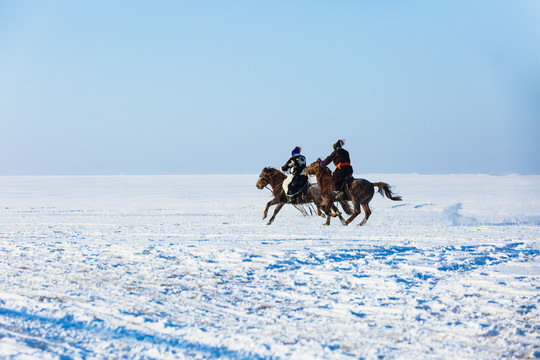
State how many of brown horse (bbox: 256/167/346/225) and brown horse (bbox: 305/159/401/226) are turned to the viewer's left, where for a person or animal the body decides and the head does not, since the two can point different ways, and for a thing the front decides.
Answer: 2

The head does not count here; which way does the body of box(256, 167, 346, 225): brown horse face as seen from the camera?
to the viewer's left

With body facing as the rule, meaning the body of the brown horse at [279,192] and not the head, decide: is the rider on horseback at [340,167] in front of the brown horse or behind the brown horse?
behind

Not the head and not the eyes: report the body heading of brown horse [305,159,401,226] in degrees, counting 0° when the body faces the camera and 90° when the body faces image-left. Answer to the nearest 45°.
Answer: approximately 90°

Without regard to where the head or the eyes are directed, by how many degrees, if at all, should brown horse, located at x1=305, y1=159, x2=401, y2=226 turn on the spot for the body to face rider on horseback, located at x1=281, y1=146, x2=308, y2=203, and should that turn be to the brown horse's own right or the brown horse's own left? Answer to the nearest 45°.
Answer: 0° — it already faces them
